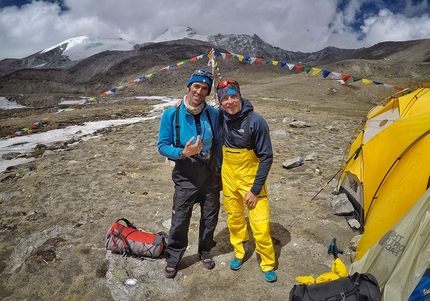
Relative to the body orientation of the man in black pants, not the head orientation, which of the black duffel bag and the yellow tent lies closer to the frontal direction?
the black duffel bag

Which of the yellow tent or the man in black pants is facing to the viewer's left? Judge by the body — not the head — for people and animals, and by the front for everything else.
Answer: the yellow tent

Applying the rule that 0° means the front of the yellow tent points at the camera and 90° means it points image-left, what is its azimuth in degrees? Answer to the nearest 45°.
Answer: approximately 90°

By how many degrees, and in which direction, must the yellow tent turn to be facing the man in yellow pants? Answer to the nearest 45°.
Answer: approximately 45° to its left

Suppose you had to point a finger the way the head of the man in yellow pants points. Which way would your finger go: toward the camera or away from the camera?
toward the camera

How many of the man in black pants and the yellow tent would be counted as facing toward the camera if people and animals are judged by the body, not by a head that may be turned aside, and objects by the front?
1

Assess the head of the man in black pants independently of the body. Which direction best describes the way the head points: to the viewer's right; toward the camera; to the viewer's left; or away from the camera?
toward the camera

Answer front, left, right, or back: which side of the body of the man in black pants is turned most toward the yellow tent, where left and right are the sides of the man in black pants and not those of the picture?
left

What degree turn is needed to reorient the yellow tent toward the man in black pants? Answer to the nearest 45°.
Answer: approximately 45° to its left

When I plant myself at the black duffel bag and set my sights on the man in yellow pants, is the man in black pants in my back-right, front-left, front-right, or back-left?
front-left

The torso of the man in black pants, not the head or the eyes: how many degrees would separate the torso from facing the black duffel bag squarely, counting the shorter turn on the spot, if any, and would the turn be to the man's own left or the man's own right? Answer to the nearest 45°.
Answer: approximately 45° to the man's own left

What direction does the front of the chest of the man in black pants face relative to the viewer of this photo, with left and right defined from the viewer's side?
facing the viewer

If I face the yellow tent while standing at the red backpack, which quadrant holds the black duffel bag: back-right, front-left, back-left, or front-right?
front-right

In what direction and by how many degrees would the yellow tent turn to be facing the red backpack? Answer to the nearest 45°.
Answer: approximately 45° to its left
